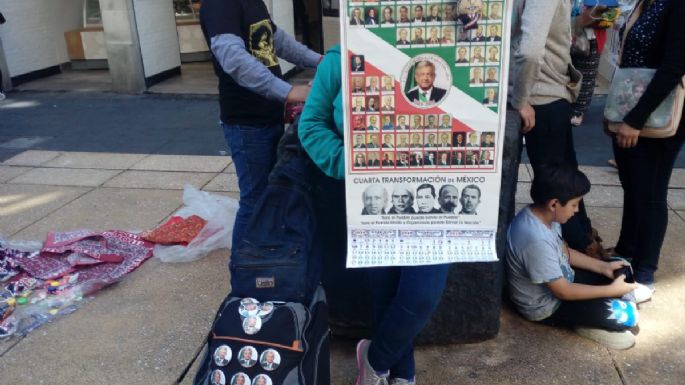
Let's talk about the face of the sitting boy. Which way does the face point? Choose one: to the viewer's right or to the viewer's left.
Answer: to the viewer's right

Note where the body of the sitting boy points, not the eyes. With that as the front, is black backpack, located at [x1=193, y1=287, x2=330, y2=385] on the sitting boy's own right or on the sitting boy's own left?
on the sitting boy's own right

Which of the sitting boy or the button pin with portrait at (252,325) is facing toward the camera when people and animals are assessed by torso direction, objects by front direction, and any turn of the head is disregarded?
the button pin with portrait

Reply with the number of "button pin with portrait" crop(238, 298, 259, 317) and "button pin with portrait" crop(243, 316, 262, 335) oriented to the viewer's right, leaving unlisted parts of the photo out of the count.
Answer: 0

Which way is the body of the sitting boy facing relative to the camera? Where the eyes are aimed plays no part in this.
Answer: to the viewer's right

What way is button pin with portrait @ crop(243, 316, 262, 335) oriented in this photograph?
toward the camera

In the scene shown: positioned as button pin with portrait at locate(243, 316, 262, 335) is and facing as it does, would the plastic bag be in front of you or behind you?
behind

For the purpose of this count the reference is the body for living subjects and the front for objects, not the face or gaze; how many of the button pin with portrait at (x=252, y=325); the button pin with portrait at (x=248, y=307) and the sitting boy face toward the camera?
2

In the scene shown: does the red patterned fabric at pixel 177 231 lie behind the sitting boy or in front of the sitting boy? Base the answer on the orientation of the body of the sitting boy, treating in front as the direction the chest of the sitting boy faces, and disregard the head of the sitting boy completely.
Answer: behind

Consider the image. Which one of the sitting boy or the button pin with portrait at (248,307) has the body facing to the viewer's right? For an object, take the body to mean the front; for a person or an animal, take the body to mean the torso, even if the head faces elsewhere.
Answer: the sitting boy

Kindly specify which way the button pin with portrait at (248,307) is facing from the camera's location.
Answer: facing the viewer

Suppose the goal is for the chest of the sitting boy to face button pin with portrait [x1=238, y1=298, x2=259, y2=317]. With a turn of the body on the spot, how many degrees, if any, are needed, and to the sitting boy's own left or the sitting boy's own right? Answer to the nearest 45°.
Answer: approximately 135° to the sitting boy's own right

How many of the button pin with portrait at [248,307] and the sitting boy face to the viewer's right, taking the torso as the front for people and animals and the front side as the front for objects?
1
